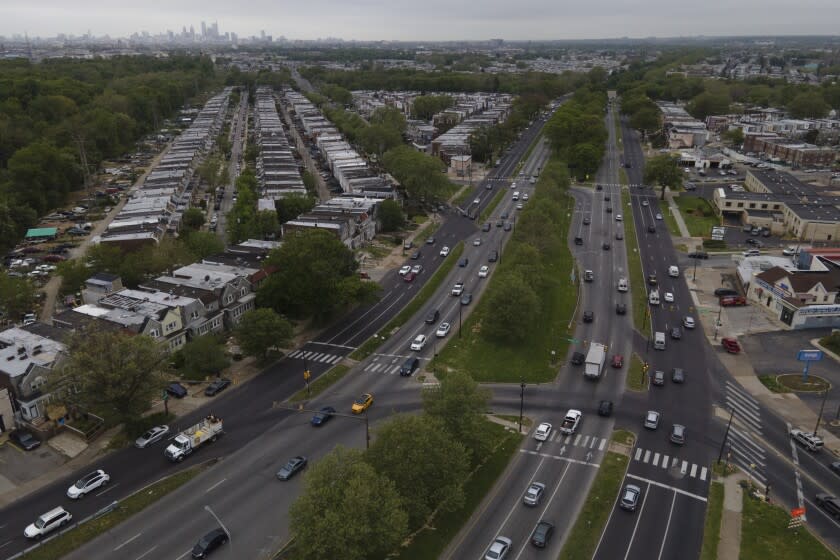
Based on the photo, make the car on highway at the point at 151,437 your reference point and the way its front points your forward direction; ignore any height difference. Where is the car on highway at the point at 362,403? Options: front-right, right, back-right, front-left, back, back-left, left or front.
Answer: back-left

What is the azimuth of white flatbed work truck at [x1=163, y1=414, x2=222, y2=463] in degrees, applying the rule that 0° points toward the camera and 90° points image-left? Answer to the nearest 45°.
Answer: approximately 45°

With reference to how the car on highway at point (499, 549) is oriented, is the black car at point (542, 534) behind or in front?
in front

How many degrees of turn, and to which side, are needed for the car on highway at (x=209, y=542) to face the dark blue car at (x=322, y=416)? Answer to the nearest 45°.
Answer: approximately 180°

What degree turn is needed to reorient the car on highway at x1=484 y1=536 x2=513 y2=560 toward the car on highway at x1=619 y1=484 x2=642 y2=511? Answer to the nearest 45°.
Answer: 0° — it already faces it

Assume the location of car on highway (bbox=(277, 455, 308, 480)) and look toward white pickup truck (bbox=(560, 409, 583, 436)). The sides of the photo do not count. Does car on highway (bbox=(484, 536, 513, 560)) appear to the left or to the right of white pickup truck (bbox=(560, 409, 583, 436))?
right

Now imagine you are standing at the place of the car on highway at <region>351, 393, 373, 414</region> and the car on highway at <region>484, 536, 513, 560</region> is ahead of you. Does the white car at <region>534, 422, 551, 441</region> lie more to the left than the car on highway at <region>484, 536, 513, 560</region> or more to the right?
left
